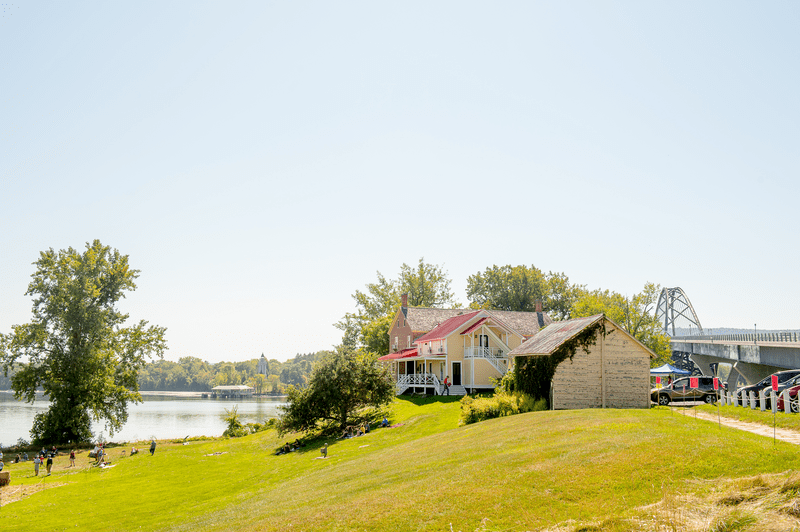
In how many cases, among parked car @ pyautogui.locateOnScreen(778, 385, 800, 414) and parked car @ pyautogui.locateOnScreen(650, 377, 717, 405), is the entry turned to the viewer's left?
2

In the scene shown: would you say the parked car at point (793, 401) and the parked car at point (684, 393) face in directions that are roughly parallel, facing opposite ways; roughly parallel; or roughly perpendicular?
roughly parallel

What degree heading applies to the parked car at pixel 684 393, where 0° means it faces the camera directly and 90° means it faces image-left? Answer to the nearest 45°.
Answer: approximately 90°

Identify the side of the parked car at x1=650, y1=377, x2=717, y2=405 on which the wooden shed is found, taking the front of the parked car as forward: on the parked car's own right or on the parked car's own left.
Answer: on the parked car's own left

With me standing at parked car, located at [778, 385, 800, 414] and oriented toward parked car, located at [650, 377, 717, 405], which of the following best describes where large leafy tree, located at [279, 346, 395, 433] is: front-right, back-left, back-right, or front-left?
front-left

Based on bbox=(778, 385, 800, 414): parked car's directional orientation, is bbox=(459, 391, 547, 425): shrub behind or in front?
in front

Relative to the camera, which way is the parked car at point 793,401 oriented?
to the viewer's left

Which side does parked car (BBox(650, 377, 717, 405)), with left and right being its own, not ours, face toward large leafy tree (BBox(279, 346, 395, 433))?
front

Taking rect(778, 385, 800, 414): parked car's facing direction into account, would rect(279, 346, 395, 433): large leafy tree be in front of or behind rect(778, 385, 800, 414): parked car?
in front
